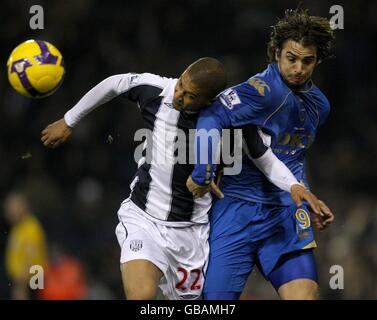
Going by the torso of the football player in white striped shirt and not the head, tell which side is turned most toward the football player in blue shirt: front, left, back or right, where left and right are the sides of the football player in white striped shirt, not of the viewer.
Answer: left

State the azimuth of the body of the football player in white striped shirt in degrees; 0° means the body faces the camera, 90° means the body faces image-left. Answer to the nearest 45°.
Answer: approximately 0°
